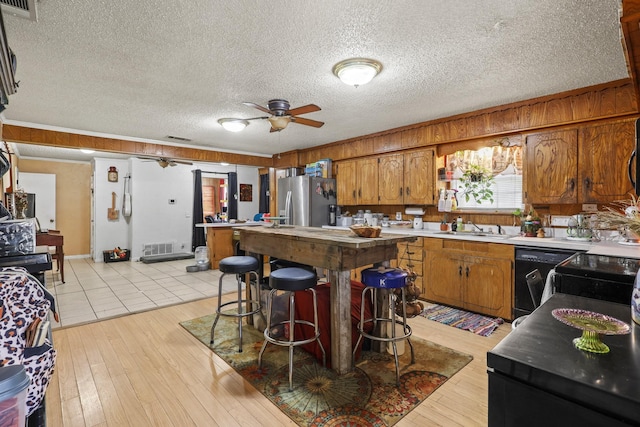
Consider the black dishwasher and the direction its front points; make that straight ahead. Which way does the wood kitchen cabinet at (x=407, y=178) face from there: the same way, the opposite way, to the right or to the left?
the same way

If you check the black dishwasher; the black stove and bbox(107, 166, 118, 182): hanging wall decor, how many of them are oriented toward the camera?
3

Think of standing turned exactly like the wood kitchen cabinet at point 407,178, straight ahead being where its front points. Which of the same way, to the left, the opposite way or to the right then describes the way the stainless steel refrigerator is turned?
the same way

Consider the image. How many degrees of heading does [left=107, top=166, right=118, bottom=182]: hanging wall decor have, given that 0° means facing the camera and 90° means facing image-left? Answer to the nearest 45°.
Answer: approximately 0°

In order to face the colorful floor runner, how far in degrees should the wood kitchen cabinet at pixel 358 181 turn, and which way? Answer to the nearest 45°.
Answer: approximately 90° to its left

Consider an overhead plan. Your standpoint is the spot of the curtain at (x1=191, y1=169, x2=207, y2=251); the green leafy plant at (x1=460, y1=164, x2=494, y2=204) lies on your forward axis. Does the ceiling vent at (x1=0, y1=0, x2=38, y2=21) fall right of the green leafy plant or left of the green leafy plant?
right

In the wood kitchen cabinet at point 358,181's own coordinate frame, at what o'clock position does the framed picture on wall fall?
The framed picture on wall is roughly at 3 o'clock from the wood kitchen cabinet.

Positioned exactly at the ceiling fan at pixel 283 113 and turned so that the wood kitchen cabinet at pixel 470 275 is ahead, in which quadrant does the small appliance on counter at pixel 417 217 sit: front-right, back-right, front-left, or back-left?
front-left

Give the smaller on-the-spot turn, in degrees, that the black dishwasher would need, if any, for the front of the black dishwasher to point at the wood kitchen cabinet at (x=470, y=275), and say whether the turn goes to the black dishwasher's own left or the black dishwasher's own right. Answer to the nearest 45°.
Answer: approximately 90° to the black dishwasher's own right

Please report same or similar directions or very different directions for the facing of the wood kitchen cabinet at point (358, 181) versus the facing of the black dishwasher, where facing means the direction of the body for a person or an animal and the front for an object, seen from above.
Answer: same or similar directions

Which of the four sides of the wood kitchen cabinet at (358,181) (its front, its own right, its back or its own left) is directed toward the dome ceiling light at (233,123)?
front

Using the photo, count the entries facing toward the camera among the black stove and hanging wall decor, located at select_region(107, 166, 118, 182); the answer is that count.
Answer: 2

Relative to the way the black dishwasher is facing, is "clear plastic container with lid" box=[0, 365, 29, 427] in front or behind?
in front

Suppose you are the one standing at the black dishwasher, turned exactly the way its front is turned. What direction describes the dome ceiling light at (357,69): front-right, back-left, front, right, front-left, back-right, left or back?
front-right

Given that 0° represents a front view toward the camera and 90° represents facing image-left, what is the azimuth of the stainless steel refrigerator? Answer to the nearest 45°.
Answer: approximately 45°

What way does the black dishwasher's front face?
toward the camera

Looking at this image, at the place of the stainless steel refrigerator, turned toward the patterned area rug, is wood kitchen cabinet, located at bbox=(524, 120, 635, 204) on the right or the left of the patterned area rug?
left

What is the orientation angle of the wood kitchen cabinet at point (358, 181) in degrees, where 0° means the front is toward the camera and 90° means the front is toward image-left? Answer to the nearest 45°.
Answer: approximately 45°

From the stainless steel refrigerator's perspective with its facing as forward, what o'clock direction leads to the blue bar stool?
The blue bar stool is roughly at 10 o'clock from the stainless steel refrigerator.

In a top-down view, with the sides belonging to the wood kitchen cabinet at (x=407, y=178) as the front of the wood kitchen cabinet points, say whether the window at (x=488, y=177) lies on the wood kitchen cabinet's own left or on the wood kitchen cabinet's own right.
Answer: on the wood kitchen cabinet's own left
